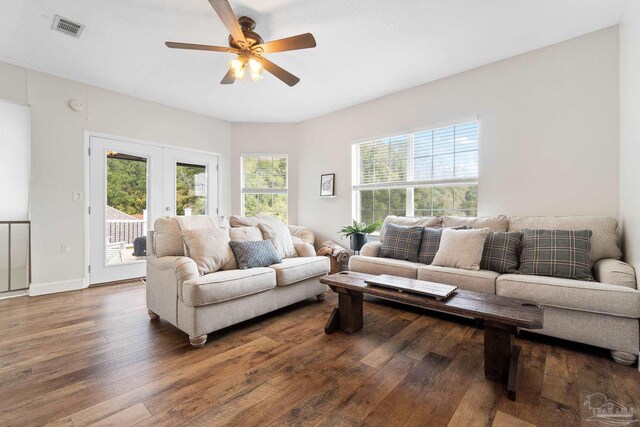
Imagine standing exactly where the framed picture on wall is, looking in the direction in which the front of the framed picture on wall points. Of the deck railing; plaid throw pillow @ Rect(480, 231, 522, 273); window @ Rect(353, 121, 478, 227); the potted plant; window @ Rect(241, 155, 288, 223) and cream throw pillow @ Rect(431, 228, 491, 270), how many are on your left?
4

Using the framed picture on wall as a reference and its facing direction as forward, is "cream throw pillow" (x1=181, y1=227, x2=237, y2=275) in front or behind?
in front

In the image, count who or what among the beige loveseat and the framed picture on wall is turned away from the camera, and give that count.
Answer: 0

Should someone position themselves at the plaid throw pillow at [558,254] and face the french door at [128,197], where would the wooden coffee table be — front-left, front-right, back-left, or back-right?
front-left

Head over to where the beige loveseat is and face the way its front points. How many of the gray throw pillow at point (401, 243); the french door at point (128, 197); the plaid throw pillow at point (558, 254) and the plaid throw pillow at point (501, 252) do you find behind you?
1

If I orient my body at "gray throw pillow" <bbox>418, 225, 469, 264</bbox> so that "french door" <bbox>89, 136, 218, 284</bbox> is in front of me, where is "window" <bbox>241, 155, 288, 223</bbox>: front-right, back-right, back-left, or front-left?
front-right

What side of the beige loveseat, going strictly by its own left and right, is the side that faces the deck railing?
back

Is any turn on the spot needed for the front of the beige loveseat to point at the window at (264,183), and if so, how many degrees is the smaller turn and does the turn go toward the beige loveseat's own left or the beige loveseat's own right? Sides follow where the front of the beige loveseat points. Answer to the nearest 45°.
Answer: approximately 135° to the beige loveseat's own left

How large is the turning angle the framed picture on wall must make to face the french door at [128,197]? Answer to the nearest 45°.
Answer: approximately 45° to its right

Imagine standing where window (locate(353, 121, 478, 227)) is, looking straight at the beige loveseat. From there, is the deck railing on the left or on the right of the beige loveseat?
right

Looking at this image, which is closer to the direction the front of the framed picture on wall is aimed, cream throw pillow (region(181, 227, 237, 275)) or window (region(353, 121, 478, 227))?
the cream throw pillow

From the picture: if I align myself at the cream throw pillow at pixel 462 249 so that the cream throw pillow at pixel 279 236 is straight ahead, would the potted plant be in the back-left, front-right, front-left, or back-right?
front-right

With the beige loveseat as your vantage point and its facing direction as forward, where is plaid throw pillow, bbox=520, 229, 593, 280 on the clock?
The plaid throw pillow is roughly at 11 o'clock from the beige loveseat.

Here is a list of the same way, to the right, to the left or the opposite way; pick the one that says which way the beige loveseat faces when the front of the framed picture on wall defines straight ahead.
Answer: to the left

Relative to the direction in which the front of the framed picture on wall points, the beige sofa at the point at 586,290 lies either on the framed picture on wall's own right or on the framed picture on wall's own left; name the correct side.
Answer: on the framed picture on wall's own left

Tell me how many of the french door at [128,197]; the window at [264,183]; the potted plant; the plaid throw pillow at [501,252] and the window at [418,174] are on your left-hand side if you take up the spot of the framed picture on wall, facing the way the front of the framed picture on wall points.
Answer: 3

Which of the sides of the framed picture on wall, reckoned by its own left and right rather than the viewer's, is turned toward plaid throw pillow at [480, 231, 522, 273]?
left

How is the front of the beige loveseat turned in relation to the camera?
facing the viewer and to the right of the viewer

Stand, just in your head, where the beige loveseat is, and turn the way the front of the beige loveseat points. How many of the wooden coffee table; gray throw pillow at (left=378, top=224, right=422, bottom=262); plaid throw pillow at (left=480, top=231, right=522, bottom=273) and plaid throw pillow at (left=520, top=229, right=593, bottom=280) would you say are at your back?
0

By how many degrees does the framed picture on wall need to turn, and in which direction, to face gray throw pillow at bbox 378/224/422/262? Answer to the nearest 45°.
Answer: approximately 90° to its left

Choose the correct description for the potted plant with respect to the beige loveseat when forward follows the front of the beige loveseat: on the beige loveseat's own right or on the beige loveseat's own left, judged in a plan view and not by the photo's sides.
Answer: on the beige loveseat's own left

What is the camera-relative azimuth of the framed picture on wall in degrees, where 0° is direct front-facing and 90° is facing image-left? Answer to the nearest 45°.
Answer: approximately 45°

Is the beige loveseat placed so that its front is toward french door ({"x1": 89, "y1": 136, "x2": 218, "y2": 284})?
no
